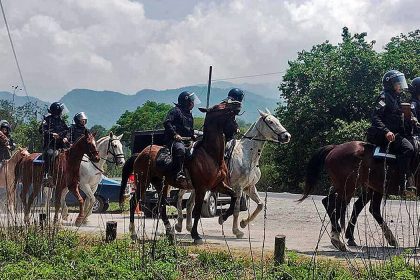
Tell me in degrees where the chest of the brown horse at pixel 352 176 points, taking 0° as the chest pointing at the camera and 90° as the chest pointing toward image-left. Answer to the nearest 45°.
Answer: approximately 270°

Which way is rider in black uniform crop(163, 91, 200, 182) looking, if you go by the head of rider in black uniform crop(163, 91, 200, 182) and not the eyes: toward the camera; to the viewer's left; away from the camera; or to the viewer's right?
to the viewer's right

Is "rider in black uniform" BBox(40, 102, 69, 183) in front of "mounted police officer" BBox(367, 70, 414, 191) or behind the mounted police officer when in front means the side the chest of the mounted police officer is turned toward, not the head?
behind

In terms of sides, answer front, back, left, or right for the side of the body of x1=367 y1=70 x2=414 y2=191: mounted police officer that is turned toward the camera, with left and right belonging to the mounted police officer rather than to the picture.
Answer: right

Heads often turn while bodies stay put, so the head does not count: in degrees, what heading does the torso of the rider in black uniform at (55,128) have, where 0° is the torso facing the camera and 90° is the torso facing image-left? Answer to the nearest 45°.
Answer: approximately 315°

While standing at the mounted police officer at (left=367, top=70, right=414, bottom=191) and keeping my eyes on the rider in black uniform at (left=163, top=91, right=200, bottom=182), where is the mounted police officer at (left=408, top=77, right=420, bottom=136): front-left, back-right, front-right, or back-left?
back-right

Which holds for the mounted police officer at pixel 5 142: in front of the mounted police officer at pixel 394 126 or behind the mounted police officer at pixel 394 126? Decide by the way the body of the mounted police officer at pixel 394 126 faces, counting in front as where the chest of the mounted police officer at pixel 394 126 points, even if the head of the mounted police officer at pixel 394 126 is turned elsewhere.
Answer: behind

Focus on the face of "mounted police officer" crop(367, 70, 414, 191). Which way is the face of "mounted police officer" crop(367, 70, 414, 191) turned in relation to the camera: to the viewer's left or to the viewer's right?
to the viewer's right

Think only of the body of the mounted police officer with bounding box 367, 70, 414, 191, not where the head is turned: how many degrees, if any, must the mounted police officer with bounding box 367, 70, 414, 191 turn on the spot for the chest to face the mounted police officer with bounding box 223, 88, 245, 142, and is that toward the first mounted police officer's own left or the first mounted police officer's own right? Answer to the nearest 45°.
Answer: approximately 180°

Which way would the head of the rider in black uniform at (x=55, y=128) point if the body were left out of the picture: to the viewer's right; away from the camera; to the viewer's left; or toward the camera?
to the viewer's right
